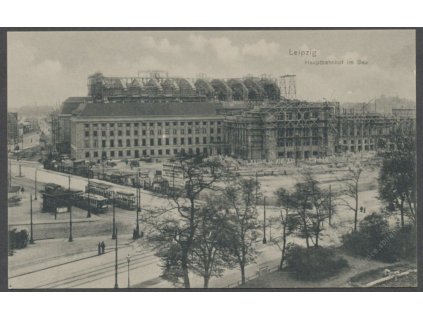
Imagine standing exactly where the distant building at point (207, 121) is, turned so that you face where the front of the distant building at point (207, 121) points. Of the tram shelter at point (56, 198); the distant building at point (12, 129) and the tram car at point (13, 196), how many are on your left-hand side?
0

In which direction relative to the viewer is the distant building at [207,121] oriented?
toward the camera

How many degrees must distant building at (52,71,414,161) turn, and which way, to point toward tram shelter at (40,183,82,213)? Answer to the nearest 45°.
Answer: approximately 90° to its right

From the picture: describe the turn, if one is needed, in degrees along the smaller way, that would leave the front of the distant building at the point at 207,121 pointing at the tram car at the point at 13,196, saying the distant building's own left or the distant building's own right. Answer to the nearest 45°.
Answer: approximately 90° to the distant building's own right
